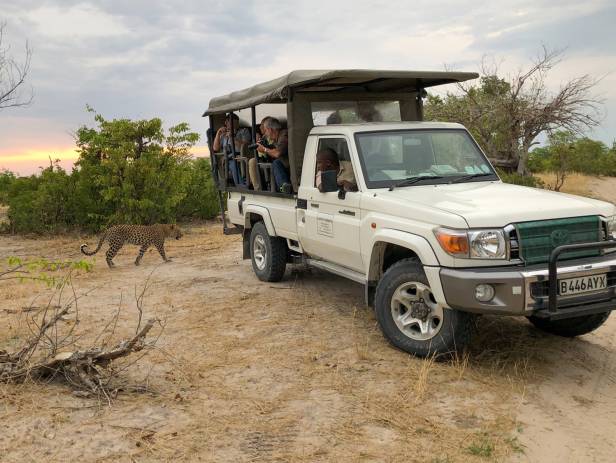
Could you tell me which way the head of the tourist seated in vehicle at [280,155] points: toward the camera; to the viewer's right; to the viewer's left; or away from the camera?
to the viewer's left

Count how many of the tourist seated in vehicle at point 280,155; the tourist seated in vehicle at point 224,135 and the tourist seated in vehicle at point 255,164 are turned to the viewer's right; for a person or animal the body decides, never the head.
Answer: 0

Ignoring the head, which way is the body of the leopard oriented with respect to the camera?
to the viewer's right

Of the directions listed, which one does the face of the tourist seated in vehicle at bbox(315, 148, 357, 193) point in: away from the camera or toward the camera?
toward the camera

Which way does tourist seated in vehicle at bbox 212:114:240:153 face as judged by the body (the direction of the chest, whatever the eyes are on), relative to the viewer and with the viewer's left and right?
facing the viewer and to the left of the viewer

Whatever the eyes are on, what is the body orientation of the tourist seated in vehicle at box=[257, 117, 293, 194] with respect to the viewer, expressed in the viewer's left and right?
facing to the left of the viewer

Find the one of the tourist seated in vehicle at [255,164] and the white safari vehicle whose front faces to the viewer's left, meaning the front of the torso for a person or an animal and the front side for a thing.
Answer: the tourist seated in vehicle

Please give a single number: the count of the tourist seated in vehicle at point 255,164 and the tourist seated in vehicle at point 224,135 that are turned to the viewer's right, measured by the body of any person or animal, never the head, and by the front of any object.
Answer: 0

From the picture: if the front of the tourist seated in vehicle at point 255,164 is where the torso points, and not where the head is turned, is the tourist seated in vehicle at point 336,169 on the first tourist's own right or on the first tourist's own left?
on the first tourist's own left

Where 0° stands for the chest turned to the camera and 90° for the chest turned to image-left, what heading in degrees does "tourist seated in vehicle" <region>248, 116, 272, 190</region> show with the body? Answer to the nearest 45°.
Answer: approximately 90°

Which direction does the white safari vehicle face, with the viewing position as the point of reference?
facing the viewer and to the right of the viewer
